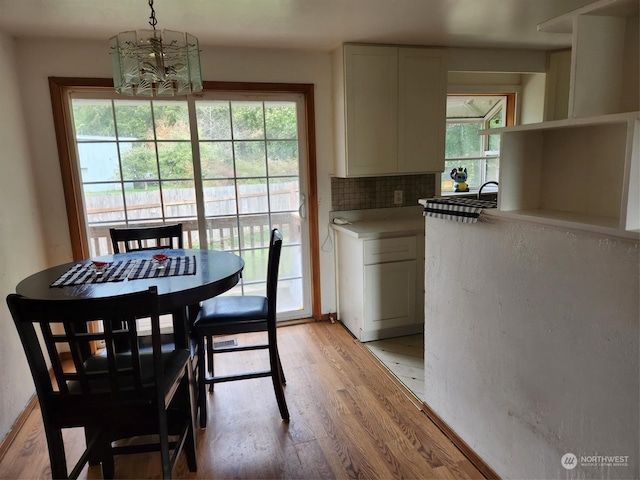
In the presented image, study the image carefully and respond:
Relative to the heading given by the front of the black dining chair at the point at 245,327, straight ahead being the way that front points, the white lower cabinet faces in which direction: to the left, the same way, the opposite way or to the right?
to the left

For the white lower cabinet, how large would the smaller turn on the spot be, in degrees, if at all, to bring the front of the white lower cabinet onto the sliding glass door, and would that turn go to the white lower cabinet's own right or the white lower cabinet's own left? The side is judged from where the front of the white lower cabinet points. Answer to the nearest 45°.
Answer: approximately 135° to the white lower cabinet's own right

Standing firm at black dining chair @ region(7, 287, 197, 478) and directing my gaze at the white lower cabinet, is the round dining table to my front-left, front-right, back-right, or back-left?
front-left

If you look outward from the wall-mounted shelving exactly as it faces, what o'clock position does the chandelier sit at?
The chandelier is roughly at 1 o'clock from the wall-mounted shelving.

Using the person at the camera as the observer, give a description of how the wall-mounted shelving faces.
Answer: facing the viewer and to the left of the viewer

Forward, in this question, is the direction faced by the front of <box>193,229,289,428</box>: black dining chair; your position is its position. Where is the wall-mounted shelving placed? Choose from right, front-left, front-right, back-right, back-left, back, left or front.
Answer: back-left

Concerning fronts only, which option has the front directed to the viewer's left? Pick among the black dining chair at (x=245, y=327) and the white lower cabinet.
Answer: the black dining chair

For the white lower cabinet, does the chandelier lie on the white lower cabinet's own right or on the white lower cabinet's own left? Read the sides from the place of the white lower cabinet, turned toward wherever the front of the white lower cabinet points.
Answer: on the white lower cabinet's own right

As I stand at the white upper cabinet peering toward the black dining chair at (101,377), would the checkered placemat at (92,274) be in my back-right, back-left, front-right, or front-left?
front-right

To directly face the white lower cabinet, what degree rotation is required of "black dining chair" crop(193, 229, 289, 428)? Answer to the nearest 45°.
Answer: approximately 135° to its right

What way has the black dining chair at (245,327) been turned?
to the viewer's left

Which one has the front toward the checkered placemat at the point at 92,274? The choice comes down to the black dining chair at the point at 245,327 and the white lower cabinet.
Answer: the black dining chair

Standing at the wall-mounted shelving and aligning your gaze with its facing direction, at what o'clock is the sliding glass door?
The sliding glass door is roughly at 2 o'clock from the wall-mounted shelving.

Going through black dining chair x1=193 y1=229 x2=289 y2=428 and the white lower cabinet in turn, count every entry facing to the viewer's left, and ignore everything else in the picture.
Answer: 1

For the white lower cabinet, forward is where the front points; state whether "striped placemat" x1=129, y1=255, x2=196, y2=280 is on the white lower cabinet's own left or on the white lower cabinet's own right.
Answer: on the white lower cabinet's own right

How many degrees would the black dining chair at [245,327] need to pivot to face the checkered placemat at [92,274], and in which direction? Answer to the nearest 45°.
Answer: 0° — it already faces it

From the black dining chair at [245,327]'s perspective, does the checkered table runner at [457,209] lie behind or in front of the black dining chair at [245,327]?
behind

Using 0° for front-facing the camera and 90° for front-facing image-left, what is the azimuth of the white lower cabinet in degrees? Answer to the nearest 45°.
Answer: approximately 315°

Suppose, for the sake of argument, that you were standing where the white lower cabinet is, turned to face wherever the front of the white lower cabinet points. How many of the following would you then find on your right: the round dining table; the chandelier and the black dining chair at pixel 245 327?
3
